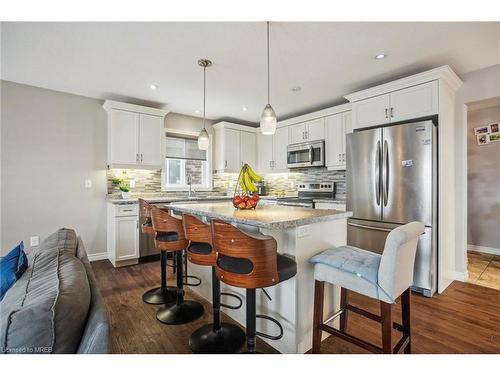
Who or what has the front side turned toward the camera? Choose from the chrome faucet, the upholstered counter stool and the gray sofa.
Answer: the chrome faucet

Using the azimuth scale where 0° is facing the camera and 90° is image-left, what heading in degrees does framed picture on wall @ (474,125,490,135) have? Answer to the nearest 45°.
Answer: approximately 45°

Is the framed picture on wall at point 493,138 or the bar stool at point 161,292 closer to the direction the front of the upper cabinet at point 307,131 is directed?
the bar stool

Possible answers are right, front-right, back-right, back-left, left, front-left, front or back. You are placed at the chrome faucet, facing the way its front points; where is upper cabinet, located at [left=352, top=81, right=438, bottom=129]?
front-left

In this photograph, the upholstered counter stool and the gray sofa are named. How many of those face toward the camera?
0

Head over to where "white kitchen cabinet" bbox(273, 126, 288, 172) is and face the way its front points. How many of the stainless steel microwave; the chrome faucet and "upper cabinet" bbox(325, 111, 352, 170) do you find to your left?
2

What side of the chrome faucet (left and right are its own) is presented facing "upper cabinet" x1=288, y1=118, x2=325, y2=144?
left

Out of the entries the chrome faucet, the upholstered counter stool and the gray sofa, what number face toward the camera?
1
